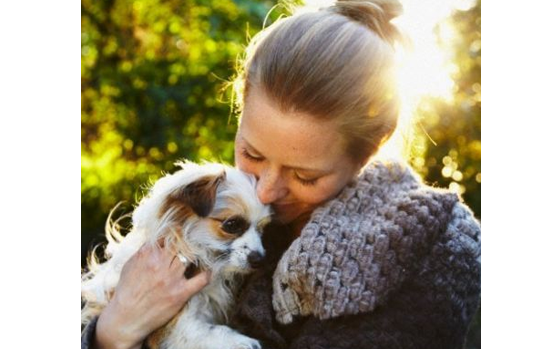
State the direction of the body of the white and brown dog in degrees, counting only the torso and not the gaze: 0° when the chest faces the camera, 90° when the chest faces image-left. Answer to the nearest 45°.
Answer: approximately 270°

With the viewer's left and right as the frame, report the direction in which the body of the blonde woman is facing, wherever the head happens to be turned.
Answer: facing the viewer and to the left of the viewer

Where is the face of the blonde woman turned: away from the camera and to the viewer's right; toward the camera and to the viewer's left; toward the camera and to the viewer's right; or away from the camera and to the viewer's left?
toward the camera and to the viewer's left
